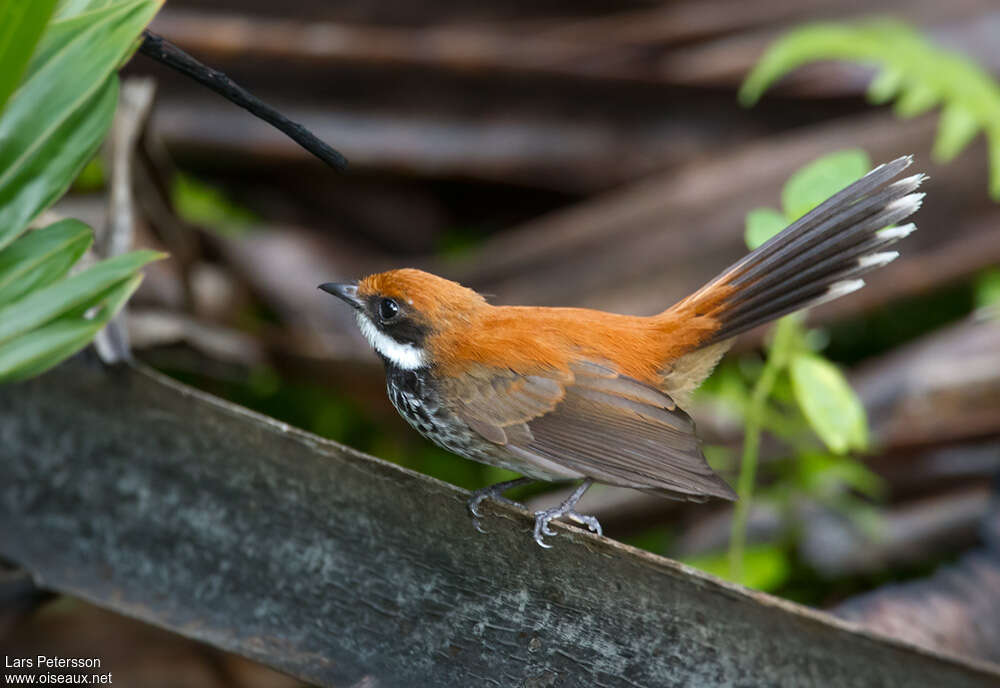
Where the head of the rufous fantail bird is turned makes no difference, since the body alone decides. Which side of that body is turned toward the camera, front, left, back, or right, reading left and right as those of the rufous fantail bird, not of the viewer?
left

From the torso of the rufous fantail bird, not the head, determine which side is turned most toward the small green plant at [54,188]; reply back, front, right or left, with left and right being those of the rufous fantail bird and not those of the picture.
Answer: front

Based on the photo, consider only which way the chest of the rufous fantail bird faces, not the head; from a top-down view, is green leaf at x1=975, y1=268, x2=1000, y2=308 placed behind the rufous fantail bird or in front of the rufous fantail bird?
behind

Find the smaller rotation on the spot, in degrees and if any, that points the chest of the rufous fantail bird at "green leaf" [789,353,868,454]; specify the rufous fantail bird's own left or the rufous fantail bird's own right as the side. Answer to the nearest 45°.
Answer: approximately 180°

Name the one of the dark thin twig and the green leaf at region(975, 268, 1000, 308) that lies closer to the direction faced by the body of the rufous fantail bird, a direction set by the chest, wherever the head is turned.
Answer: the dark thin twig
